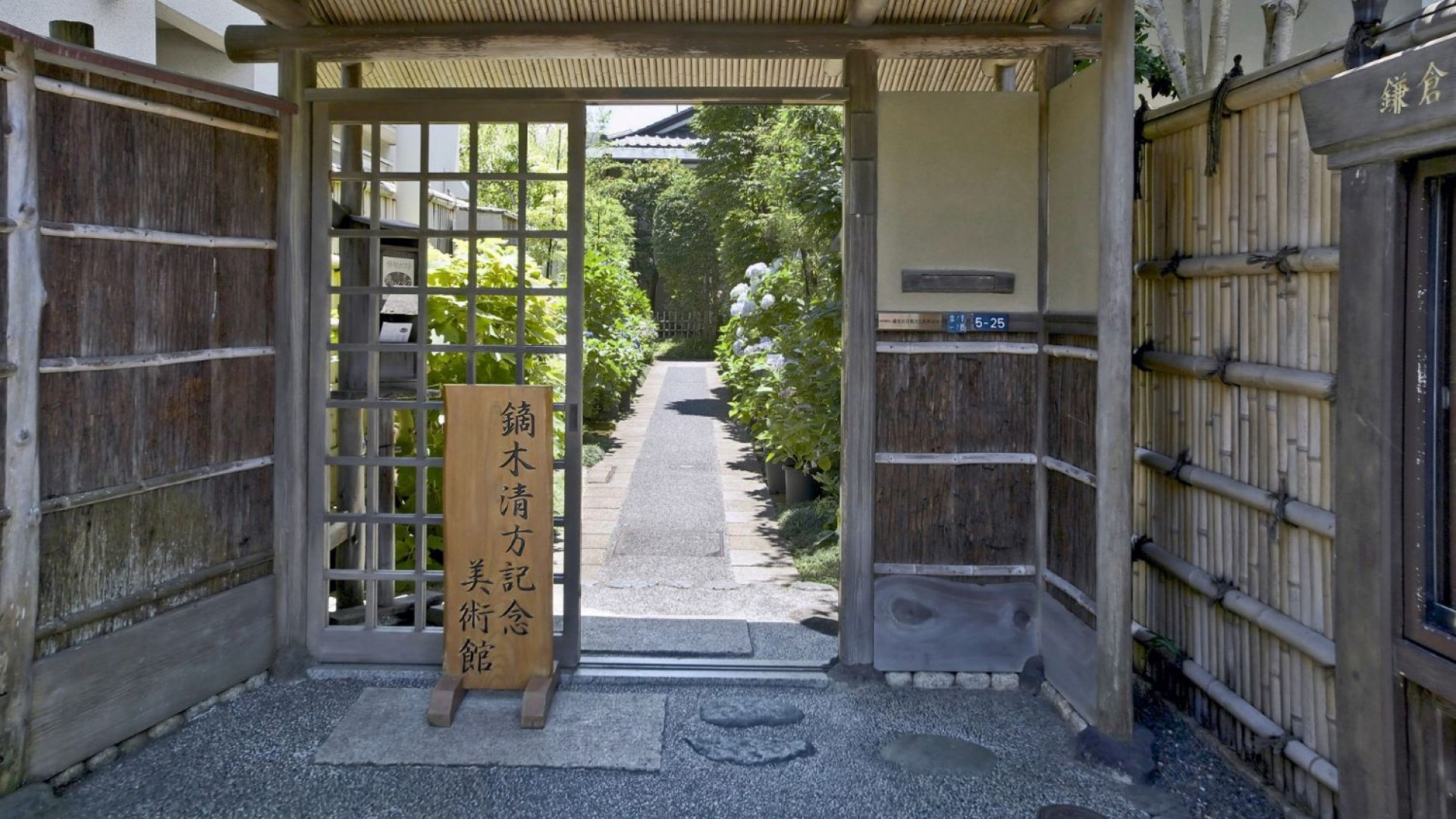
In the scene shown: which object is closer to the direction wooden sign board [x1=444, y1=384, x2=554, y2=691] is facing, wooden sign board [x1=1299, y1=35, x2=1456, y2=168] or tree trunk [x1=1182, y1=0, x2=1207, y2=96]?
the wooden sign board

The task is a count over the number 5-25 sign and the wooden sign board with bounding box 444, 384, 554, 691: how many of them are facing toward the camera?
2

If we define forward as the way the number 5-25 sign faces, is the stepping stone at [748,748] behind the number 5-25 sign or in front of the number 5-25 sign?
in front

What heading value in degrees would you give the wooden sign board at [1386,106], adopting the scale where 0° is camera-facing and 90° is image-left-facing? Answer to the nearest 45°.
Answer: approximately 45°
